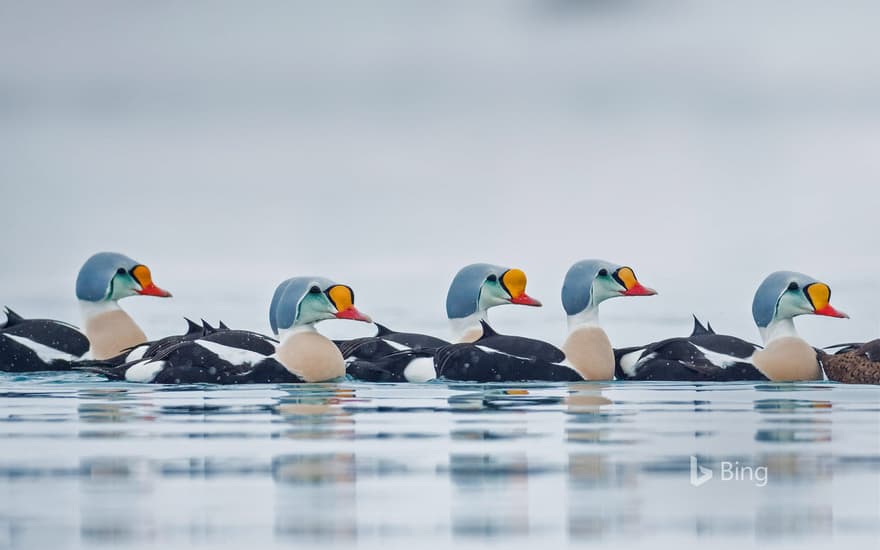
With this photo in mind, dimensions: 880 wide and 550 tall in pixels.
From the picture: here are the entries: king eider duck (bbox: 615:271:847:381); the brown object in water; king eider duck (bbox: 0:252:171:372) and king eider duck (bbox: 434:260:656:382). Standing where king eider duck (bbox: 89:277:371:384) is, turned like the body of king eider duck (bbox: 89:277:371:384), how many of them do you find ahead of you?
3

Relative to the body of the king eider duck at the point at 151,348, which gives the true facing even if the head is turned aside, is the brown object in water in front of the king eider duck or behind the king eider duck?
in front

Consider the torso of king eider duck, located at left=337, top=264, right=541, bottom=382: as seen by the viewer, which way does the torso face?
to the viewer's right

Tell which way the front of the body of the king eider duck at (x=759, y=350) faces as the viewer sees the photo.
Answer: to the viewer's right

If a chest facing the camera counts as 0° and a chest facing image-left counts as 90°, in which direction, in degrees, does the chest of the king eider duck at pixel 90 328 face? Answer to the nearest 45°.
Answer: approximately 270°

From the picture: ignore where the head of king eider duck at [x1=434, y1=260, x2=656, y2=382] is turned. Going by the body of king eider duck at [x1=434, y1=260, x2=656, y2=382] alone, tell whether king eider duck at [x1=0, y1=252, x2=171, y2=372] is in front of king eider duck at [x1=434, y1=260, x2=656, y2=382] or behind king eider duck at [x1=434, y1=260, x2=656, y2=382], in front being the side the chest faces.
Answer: behind

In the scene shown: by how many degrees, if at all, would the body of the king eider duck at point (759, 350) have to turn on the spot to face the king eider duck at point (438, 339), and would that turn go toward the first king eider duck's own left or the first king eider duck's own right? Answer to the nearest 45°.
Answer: approximately 180°

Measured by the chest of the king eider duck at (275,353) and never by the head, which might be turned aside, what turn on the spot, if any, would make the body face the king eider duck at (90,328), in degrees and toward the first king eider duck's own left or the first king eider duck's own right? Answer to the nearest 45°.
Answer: approximately 135° to the first king eider duck's own left

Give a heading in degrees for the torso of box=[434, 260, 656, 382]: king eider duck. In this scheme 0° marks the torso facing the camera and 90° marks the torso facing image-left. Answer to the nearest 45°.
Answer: approximately 270°

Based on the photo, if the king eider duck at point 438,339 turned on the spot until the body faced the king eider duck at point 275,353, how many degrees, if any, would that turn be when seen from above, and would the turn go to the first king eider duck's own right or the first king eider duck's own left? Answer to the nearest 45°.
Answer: approximately 135° to the first king eider duck's own right

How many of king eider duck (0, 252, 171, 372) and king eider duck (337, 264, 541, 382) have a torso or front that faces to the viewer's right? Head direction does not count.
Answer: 2

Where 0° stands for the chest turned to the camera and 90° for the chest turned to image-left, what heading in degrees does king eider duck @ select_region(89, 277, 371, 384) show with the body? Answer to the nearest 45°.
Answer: approximately 270°
